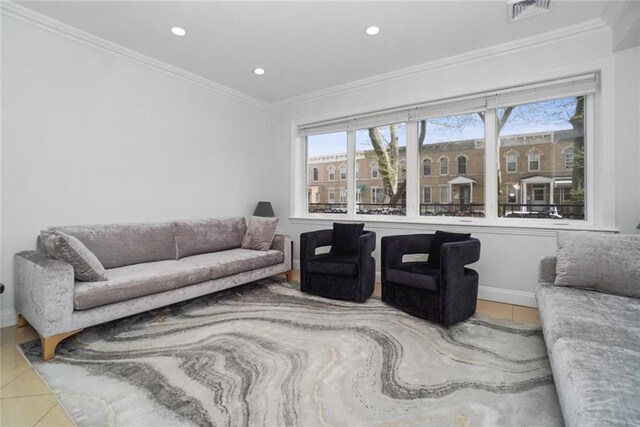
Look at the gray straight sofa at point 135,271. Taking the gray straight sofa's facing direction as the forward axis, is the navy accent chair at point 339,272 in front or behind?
in front

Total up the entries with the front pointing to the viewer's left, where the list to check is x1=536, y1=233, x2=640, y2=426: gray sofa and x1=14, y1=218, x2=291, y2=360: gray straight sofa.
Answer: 1

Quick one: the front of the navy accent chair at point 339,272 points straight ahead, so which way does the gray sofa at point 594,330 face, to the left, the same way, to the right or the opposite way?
to the right

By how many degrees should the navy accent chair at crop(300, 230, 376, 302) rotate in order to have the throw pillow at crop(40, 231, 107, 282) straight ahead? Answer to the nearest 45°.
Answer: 0° — it already faces it

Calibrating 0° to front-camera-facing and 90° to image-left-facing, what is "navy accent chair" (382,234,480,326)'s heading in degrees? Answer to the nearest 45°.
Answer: approximately 45°

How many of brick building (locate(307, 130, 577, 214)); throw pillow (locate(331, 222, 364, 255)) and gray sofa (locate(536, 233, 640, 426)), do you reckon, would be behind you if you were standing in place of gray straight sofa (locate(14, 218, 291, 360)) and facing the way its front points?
0

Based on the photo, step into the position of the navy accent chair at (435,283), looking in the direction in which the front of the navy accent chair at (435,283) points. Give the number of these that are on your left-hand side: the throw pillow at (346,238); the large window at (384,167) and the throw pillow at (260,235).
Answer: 0

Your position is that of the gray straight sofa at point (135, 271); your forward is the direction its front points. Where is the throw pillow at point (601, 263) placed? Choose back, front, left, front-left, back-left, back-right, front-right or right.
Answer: front

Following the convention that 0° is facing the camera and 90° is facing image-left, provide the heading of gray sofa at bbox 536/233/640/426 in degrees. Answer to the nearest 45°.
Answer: approximately 90°

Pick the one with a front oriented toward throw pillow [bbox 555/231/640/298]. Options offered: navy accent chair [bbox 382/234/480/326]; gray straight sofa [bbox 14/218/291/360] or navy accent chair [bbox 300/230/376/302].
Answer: the gray straight sofa

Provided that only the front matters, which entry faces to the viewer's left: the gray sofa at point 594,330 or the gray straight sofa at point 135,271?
the gray sofa

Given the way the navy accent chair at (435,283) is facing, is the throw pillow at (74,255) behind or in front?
in front

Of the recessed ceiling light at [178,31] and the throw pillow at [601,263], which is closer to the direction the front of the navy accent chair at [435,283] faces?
the recessed ceiling light

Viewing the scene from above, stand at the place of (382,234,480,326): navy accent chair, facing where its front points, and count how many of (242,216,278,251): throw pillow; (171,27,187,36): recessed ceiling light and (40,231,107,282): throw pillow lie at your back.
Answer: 0

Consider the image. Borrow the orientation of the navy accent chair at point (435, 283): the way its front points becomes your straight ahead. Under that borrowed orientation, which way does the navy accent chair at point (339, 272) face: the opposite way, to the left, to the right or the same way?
the same way

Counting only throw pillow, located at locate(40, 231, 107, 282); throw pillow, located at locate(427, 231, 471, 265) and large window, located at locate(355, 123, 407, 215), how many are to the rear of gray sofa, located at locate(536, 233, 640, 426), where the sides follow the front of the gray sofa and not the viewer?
0
